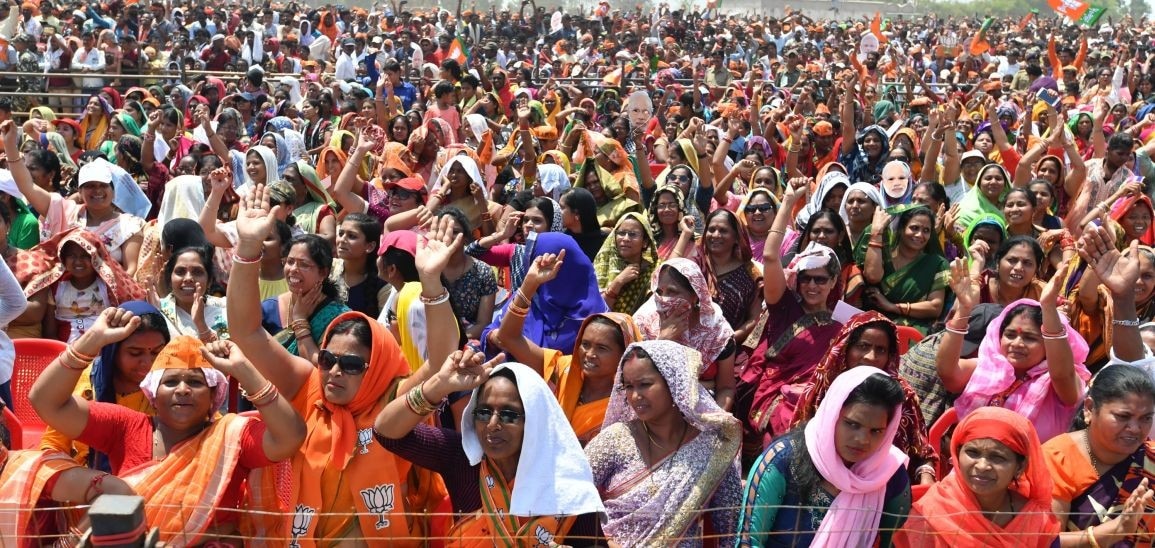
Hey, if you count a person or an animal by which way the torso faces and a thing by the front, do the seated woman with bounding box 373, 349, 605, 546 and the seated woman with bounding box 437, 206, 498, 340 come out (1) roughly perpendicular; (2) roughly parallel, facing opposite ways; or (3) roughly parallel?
roughly parallel

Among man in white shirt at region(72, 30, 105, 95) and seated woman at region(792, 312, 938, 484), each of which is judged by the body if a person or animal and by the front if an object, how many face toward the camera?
2

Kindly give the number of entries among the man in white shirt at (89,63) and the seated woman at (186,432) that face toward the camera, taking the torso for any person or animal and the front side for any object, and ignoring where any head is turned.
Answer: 2

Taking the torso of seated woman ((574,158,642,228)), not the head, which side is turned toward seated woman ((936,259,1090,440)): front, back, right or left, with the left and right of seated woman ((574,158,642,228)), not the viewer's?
left

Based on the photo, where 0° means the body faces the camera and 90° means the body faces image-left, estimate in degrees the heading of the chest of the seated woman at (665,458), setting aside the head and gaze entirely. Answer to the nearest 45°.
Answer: approximately 45°

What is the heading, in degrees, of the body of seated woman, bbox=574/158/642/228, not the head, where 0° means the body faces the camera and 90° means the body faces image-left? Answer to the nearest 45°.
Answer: approximately 45°

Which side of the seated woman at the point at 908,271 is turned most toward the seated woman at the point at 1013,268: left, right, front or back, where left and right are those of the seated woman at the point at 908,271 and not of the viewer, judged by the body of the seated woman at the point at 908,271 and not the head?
left

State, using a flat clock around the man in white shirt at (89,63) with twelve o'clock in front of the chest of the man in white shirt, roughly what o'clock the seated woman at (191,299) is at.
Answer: The seated woman is roughly at 12 o'clock from the man in white shirt.

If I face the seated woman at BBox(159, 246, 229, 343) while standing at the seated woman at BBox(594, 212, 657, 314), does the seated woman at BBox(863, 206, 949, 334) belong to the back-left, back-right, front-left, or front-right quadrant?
back-left

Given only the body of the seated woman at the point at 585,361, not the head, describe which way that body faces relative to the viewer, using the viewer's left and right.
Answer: facing the viewer and to the left of the viewer

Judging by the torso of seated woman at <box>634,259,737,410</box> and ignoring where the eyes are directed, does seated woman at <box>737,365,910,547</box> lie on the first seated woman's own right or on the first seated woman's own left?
on the first seated woman's own left

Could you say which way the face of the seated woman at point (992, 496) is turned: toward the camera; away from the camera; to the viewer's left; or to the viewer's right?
toward the camera

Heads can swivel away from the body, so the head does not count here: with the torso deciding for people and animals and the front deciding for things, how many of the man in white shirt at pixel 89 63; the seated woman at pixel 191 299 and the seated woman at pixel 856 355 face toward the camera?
3

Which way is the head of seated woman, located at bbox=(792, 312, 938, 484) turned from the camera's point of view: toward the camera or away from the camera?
toward the camera

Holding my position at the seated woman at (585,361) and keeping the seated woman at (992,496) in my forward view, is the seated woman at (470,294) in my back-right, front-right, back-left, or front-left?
back-left

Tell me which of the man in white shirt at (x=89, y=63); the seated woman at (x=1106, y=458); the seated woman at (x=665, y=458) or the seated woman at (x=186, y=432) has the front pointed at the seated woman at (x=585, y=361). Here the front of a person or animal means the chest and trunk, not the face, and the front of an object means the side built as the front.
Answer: the man in white shirt

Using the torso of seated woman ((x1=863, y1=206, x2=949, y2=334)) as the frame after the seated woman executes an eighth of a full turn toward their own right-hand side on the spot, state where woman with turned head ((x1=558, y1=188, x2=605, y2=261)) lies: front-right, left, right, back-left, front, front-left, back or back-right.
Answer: front
